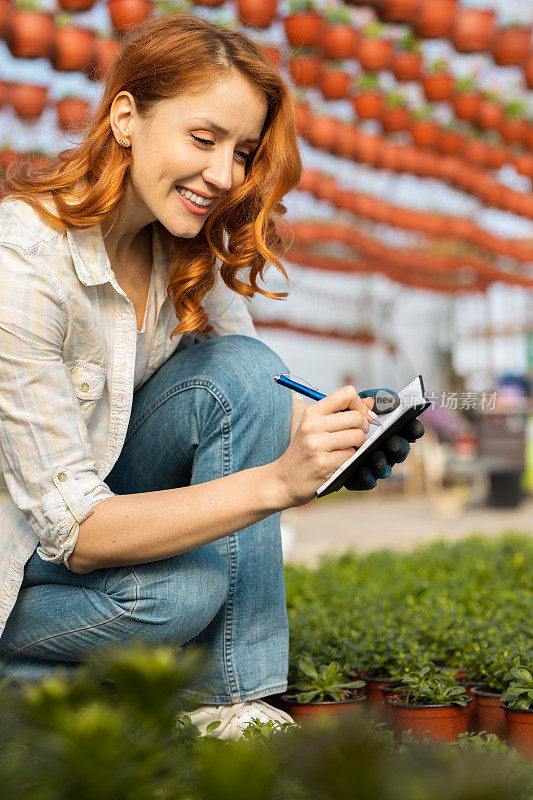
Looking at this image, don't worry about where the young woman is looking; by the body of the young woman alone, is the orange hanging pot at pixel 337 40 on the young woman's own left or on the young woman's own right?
on the young woman's own left

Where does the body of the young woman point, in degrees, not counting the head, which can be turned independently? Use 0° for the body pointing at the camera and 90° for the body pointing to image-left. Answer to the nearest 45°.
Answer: approximately 315°

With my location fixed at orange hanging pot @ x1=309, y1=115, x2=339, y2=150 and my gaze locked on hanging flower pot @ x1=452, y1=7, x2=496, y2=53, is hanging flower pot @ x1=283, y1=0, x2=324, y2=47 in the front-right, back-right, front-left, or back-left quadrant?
front-right

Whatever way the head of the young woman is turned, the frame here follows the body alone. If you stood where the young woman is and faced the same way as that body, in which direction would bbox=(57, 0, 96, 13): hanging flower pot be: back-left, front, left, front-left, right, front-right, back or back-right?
back-left

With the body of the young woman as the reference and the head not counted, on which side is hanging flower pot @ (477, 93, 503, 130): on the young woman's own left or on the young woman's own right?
on the young woman's own left

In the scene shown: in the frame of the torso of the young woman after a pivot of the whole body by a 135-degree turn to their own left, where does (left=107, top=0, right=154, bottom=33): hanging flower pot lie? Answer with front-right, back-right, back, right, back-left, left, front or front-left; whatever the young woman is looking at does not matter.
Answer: front

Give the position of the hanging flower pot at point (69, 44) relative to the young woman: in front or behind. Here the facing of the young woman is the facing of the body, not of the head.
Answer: behind

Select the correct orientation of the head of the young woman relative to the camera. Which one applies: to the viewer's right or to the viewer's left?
to the viewer's right
